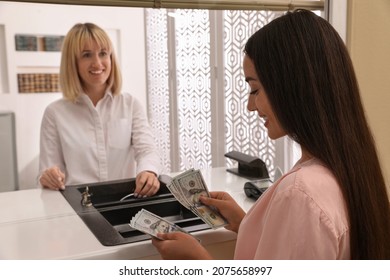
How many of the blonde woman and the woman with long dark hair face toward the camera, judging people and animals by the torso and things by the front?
1

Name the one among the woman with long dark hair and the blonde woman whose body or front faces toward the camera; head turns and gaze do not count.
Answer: the blonde woman

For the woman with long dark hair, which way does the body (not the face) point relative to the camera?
to the viewer's left

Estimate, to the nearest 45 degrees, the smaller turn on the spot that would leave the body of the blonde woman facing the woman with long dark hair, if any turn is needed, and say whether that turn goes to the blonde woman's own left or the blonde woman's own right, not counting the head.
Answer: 0° — they already face them

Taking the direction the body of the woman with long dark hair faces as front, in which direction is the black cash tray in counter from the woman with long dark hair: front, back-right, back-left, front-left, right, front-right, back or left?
front-right

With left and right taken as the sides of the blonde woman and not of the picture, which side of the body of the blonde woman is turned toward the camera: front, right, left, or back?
front

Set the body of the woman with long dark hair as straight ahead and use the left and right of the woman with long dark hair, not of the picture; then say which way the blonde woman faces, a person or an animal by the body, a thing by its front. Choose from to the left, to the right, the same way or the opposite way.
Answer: to the left

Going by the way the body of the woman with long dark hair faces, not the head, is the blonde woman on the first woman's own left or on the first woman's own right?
on the first woman's own right

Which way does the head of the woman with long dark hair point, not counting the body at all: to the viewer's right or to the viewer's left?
to the viewer's left

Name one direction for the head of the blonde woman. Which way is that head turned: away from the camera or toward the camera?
toward the camera
